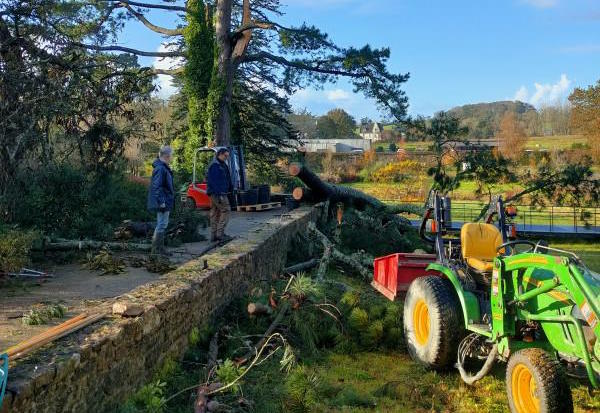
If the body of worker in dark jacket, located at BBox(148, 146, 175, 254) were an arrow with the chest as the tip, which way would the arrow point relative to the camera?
to the viewer's right

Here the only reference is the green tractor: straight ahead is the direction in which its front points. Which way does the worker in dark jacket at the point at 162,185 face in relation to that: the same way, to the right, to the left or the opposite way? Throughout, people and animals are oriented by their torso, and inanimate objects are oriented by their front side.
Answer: to the left

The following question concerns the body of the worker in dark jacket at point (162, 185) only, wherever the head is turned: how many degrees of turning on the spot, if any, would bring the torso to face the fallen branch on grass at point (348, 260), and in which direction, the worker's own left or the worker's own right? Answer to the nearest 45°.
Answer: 0° — they already face it

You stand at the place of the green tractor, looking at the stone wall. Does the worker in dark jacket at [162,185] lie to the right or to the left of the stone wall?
right

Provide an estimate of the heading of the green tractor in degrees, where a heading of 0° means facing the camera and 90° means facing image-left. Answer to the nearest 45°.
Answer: approximately 315°

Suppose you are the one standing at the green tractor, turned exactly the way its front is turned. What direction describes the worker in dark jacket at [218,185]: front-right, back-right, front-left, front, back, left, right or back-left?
back

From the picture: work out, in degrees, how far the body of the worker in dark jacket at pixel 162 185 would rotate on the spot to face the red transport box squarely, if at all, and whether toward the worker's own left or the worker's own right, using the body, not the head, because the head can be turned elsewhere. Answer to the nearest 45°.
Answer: approximately 45° to the worker's own right

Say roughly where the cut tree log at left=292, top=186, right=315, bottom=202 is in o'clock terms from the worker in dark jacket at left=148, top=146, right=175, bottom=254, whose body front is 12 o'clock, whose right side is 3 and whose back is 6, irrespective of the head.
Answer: The cut tree log is roughly at 10 o'clock from the worker in dark jacket.

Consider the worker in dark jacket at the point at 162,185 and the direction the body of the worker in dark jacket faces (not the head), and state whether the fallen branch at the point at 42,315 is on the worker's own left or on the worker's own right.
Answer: on the worker's own right

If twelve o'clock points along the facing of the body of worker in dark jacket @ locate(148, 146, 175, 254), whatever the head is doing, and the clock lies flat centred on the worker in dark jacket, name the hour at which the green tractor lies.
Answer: The green tractor is roughly at 2 o'clock from the worker in dark jacket.

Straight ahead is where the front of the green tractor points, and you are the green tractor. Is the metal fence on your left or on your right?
on your left
